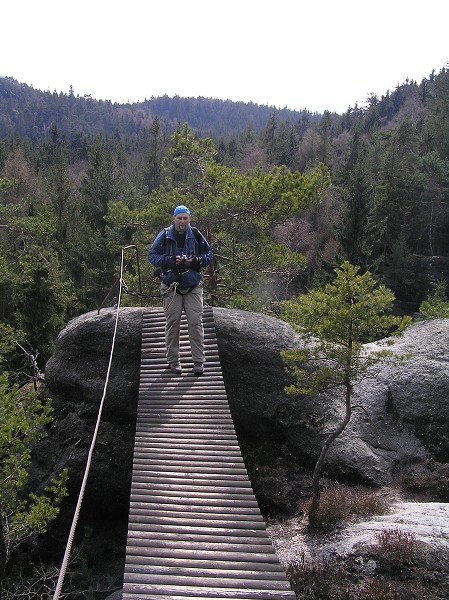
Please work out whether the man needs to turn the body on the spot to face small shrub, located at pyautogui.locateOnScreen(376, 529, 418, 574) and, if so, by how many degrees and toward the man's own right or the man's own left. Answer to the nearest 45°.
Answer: approximately 45° to the man's own left

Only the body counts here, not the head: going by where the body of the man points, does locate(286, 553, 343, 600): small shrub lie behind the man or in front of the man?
in front

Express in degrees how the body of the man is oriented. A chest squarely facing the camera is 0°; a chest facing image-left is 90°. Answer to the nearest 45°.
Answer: approximately 0°

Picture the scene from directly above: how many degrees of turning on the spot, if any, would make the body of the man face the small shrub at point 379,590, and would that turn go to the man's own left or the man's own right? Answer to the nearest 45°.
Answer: approximately 45° to the man's own left
